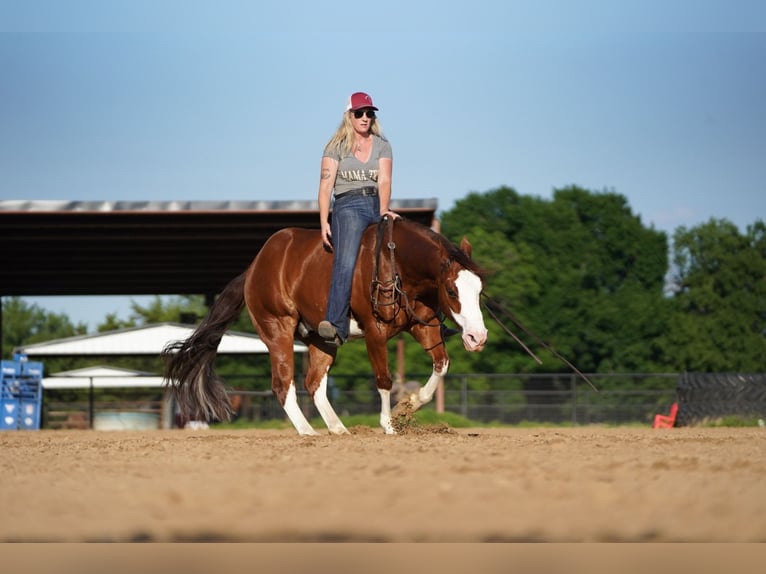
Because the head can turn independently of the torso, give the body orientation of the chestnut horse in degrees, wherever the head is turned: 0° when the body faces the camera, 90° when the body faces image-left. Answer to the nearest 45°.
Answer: approximately 270°

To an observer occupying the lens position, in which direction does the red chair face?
facing to the left of the viewer

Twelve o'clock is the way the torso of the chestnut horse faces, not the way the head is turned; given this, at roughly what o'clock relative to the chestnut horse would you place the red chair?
The red chair is roughly at 10 o'clock from the chestnut horse.

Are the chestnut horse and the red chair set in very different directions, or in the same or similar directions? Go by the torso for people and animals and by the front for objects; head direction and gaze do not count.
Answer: very different directions

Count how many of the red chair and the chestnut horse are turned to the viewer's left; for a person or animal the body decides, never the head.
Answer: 1

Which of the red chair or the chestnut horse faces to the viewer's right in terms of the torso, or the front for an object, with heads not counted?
the chestnut horse
